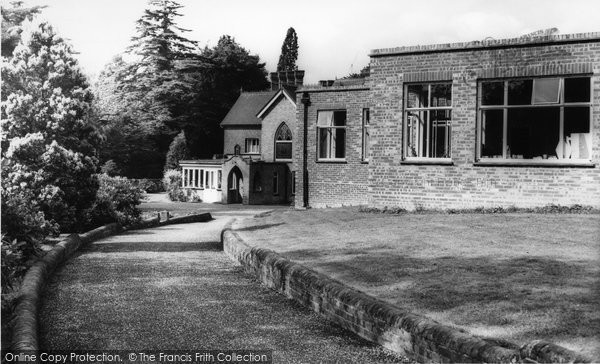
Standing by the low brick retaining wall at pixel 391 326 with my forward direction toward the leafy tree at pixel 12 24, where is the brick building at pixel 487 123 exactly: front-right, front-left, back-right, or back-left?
front-right

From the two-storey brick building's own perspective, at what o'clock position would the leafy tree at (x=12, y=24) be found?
The leafy tree is roughly at 1 o'clock from the two-storey brick building.

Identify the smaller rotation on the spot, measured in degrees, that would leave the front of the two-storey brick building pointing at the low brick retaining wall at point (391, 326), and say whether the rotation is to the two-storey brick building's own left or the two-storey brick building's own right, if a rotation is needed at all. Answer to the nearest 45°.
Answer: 0° — it already faces it

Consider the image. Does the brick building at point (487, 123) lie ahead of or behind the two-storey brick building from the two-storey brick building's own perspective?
ahead

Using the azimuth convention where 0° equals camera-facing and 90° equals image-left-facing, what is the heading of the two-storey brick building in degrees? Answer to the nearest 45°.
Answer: approximately 0°

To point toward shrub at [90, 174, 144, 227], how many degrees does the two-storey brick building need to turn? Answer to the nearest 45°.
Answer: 0° — it already faces it

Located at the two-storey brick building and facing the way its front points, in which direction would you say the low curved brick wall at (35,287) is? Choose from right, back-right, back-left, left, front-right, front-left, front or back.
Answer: front
